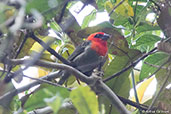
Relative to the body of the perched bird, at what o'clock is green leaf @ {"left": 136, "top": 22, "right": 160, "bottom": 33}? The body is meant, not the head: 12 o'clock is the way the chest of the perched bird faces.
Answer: The green leaf is roughly at 11 o'clock from the perched bird.

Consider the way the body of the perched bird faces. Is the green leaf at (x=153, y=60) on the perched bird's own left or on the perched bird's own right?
on the perched bird's own left

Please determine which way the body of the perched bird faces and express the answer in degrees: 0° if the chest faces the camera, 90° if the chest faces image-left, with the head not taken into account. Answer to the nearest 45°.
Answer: approximately 270°

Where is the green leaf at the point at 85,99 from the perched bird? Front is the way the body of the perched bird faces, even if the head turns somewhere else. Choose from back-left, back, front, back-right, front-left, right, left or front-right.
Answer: right
